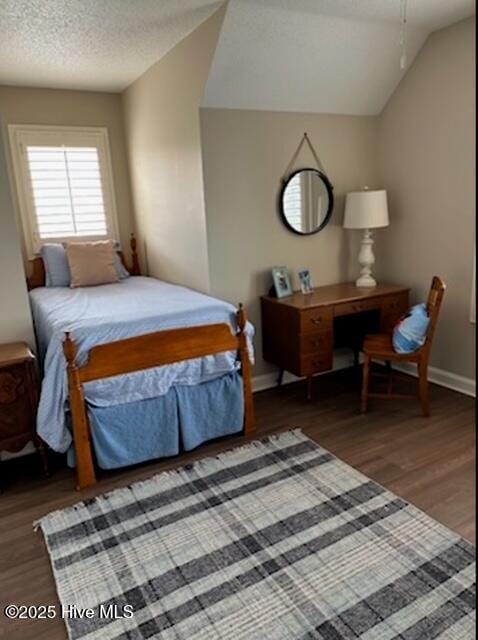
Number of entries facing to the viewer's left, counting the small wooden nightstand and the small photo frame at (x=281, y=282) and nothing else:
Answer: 0

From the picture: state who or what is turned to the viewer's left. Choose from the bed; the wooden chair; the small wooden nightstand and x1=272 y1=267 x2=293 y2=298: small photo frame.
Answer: the wooden chair

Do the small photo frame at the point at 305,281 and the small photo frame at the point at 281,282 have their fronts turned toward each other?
no

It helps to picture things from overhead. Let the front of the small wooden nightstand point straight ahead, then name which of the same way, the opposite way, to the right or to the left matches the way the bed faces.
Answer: the same way

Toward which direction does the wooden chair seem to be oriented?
to the viewer's left

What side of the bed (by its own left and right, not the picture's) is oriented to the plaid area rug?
front

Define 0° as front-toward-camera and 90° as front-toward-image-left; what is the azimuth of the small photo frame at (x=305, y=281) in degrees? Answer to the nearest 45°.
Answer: approximately 315°

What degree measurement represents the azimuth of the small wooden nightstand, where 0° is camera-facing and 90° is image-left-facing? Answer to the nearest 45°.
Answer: approximately 315°

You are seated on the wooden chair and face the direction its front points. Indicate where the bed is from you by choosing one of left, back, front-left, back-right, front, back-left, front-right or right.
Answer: front-left

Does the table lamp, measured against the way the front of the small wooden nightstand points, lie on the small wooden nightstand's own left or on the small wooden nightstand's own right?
on the small wooden nightstand's own left

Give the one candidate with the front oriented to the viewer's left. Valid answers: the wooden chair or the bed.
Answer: the wooden chair

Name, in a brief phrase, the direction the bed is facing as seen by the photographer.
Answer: facing the viewer and to the right of the viewer

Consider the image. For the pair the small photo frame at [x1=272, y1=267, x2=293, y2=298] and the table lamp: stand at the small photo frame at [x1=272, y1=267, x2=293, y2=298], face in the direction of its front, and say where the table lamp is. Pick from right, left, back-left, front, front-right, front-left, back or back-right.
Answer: front-left

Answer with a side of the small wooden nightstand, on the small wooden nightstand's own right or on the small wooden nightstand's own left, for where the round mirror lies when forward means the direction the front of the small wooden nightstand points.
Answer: on the small wooden nightstand's own left

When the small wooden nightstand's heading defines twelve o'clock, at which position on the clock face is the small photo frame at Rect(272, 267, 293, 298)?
The small photo frame is roughly at 10 o'clock from the small wooden nightstand.

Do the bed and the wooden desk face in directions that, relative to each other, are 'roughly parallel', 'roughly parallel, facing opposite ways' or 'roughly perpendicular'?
roughly parallel

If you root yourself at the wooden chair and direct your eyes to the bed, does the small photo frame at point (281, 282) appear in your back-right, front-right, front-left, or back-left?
front-right

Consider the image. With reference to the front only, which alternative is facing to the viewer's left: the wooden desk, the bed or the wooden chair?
the wooden chair

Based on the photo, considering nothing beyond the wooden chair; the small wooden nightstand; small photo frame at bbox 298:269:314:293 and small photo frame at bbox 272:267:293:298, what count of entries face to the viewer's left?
1

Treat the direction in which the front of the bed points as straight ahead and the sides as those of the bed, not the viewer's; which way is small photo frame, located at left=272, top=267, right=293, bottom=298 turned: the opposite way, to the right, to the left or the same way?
the same way

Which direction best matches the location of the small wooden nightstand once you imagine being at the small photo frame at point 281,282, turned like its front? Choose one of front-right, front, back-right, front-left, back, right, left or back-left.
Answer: right
